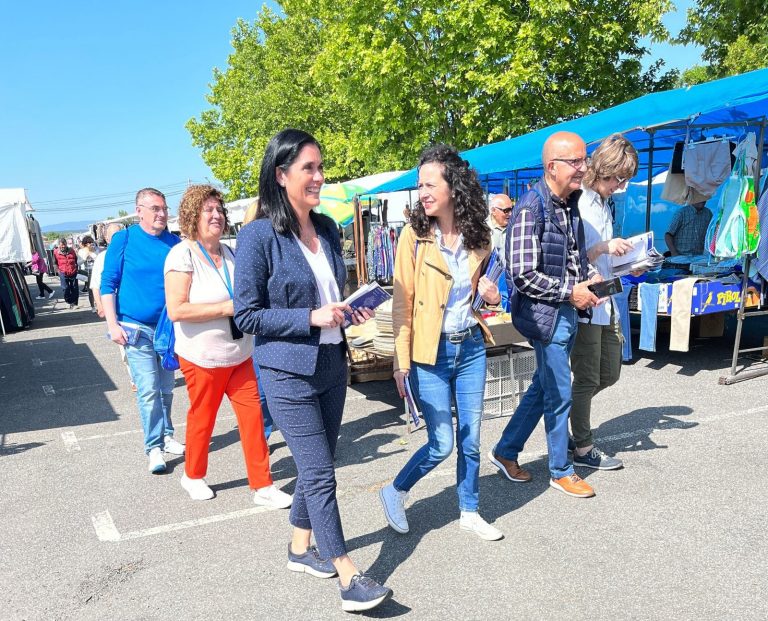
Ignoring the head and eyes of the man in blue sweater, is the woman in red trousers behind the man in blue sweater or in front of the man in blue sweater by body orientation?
in front

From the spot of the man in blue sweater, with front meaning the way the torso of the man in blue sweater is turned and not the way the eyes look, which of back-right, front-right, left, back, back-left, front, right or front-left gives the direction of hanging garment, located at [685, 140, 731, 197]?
front-left

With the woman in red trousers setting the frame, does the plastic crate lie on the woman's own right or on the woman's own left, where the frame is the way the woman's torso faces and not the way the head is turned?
on the woman's own left

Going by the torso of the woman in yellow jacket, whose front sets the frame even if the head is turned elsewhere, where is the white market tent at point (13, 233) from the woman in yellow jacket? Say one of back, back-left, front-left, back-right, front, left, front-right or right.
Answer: back

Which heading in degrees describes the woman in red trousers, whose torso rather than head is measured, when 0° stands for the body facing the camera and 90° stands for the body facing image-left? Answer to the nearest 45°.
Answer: approximately 315°

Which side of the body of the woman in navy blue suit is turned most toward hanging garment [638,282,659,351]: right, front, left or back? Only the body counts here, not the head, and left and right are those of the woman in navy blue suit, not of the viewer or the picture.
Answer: left

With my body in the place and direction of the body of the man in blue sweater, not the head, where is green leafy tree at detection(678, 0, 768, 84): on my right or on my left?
on my left

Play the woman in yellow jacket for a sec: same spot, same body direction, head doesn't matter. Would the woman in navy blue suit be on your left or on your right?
on your right

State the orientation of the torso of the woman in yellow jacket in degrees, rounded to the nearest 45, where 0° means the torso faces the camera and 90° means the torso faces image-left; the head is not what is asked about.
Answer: approximately 315°
